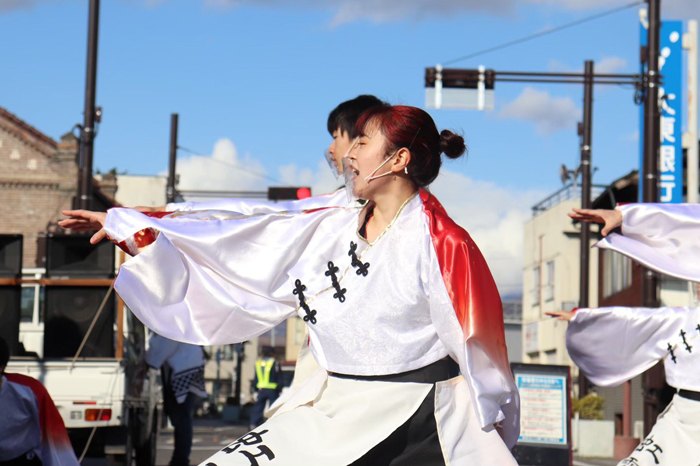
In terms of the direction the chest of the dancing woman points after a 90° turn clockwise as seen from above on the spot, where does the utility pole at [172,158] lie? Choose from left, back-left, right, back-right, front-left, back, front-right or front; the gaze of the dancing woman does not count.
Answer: front-right

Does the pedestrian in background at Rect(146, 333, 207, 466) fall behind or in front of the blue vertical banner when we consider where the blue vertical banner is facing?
in front

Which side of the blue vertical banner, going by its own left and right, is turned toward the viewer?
front

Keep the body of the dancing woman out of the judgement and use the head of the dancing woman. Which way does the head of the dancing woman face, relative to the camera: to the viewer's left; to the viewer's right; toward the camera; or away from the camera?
to the viewer's left

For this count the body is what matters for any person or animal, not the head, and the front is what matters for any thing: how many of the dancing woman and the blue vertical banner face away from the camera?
0

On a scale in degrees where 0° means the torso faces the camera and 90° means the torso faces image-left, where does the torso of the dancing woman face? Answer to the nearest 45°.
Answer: approximately 45°
